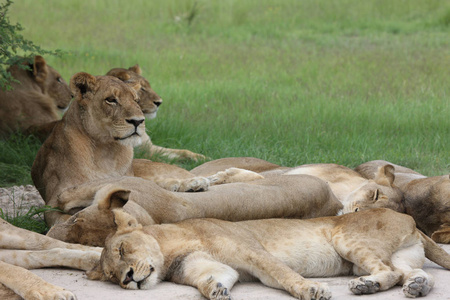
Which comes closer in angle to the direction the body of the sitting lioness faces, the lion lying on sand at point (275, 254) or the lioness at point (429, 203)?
the lion lying on sand

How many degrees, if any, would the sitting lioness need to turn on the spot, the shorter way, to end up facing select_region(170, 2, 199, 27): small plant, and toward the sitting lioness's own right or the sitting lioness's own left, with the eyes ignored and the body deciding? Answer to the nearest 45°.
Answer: approximately 135° to the sitting lioness's own left

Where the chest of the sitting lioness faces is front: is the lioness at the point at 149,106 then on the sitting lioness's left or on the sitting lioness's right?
on the sitting lioness's left

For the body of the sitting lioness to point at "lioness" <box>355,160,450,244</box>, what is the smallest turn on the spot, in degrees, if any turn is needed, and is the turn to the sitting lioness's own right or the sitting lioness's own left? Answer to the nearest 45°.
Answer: approximately 45° to the sitting lioness's own left

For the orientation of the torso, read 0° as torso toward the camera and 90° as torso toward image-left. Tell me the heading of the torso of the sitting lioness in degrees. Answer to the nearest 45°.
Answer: approximately 315°

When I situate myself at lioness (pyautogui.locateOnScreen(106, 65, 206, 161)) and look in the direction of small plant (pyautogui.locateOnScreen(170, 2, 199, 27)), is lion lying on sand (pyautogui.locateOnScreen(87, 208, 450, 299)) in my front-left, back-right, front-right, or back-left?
back-right

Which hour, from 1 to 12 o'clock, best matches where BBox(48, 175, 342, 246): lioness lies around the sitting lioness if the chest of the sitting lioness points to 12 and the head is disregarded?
The lioness is roughly at 12 o'clock from the sitting lioness.
